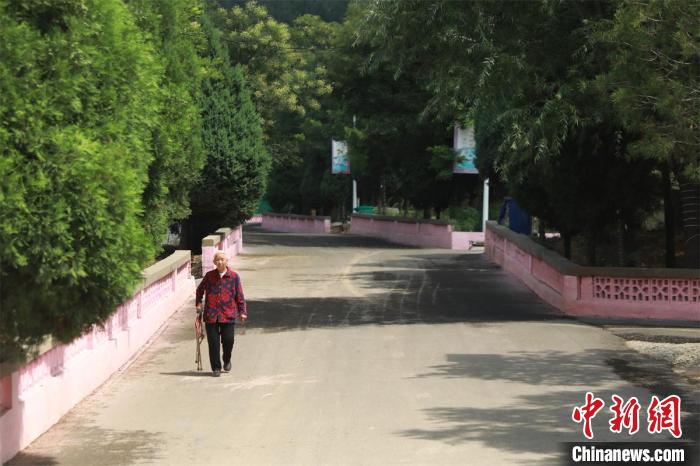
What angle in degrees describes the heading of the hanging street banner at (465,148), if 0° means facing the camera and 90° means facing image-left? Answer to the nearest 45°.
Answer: approximately 0°

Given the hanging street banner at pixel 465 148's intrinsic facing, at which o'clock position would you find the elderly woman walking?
The elderly woman walking is roughly at 12 o'clock from the hanging street banner.

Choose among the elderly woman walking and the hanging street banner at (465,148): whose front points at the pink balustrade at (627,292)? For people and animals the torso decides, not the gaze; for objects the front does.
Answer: the hanging street banner

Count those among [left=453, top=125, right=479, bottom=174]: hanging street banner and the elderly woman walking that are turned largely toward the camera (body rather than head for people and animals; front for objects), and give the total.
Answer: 2

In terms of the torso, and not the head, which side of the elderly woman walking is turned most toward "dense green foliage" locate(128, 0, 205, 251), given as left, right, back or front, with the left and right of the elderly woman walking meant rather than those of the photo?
back

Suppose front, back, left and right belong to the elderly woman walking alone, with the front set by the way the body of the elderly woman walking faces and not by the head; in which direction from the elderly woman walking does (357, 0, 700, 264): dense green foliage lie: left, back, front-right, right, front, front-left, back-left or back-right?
back-left

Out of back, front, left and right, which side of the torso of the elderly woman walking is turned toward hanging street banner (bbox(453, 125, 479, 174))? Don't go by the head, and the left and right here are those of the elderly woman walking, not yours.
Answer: back

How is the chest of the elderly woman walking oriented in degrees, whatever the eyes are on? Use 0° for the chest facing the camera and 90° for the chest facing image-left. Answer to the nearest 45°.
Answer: approximately 0°
